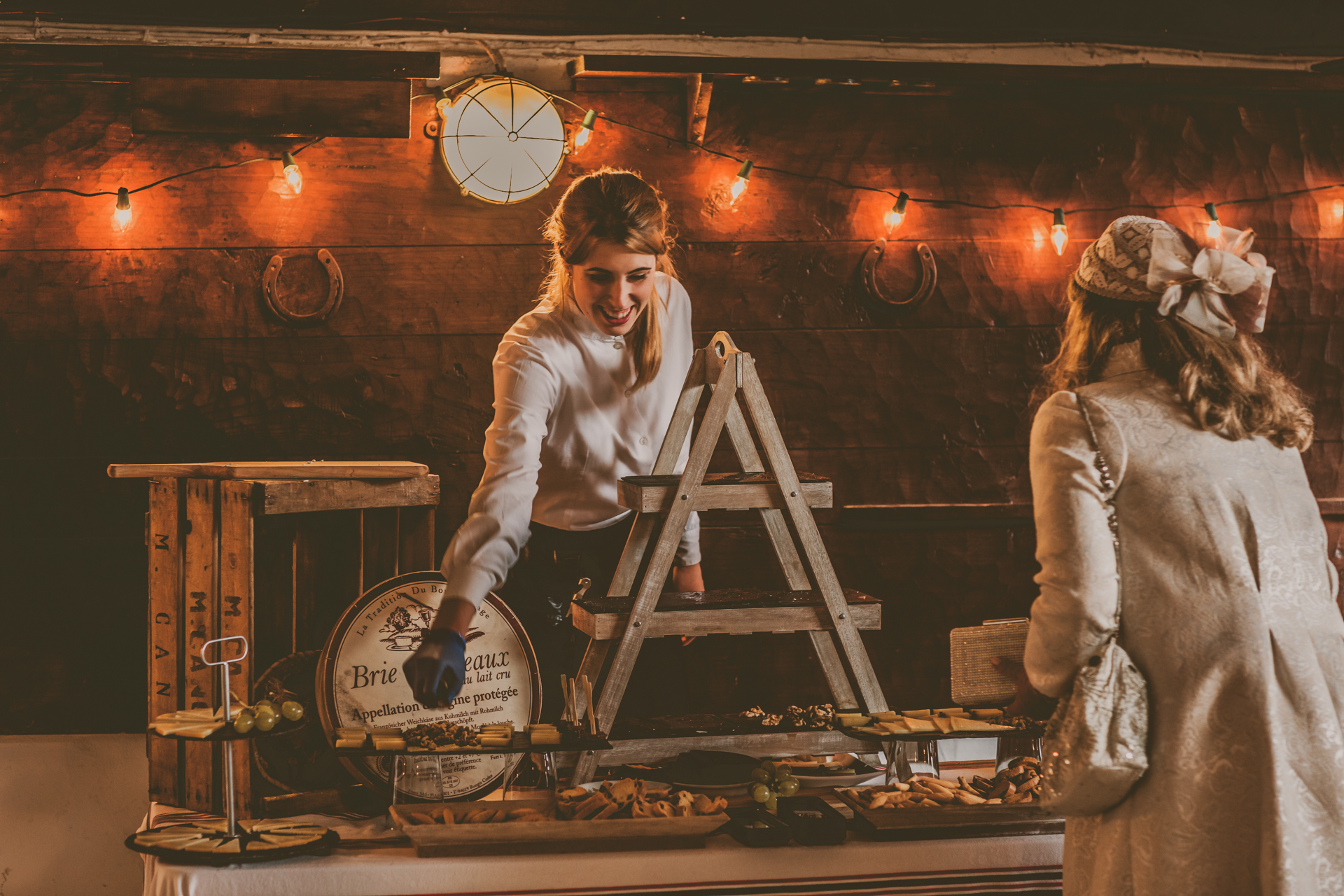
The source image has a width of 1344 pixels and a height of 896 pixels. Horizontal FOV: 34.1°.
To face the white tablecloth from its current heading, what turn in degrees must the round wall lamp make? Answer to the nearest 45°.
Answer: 0° — it already faces it

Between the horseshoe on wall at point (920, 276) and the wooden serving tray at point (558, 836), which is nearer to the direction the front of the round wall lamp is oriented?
the wooden serving tray

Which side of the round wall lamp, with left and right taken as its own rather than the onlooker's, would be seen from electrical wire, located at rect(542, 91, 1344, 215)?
left

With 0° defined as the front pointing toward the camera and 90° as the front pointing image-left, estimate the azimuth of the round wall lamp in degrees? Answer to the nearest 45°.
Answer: approximately 0°

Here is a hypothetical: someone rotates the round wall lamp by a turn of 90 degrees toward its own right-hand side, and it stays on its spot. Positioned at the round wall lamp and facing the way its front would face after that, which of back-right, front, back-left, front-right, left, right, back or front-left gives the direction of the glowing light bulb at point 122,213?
front

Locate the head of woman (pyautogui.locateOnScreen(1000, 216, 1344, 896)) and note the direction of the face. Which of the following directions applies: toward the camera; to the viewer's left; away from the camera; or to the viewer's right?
away from the camera

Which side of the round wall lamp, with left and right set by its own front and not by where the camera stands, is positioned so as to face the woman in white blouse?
front
